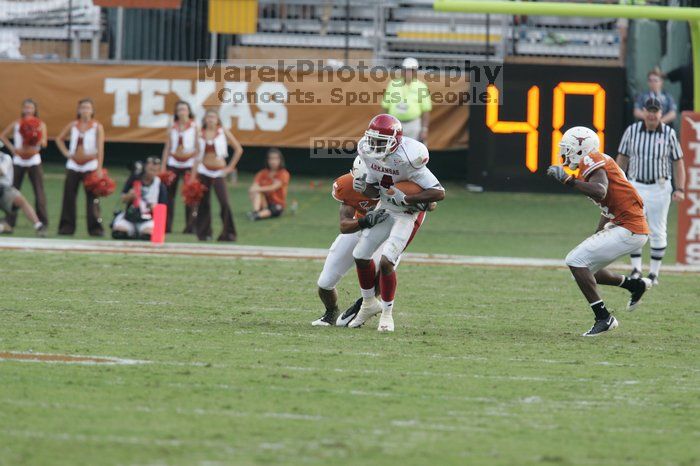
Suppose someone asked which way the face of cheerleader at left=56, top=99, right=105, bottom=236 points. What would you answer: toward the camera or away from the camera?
toward the camera

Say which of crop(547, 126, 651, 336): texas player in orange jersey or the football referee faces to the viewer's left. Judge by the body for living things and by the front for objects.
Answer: the texas player in orange jersey

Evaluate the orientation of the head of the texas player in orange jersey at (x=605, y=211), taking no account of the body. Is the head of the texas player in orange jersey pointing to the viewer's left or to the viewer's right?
to the viewer's left

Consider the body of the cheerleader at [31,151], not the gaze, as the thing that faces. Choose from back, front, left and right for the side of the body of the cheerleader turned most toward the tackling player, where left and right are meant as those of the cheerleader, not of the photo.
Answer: front

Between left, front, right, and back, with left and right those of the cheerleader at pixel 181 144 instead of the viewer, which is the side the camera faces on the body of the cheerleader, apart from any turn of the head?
front

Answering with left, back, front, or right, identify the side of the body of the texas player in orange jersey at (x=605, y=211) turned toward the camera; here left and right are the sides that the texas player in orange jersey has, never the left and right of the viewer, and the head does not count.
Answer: left

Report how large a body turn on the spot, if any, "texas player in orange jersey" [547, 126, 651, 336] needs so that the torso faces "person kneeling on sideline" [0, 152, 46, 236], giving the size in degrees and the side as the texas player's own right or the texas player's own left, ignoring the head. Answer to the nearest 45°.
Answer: approximately 45° to the texas player's own right

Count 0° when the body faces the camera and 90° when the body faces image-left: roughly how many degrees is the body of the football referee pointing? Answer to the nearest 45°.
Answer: approximately 0°

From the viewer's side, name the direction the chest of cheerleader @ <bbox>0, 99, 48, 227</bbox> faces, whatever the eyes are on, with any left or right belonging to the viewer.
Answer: facing the viewer

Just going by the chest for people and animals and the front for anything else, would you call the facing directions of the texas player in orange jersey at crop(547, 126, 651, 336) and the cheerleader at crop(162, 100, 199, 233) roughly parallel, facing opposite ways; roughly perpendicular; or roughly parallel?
roughly perpendicular

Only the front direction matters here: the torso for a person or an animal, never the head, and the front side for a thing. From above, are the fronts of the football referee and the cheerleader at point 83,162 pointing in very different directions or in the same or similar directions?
same or similar directions

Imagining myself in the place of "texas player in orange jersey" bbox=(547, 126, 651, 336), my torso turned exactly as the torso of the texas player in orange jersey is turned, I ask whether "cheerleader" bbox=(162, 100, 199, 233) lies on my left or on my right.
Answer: on my right

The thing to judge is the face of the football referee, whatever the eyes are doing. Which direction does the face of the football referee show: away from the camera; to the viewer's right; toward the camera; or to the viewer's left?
toward the camera

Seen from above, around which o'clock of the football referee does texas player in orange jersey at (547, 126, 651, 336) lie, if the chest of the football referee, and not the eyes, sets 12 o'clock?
The texas player in orange jersey is roughly at 12 o'clock from the football referee.

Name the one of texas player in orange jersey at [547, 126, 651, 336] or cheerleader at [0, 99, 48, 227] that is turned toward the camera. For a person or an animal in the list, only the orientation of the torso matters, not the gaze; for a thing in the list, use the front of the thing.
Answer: the cheerleader

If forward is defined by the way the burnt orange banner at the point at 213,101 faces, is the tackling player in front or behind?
in front
